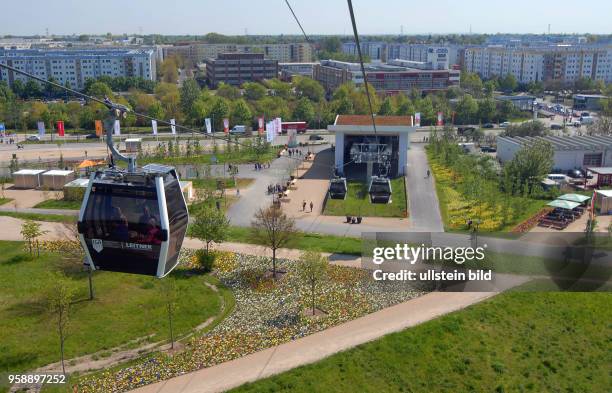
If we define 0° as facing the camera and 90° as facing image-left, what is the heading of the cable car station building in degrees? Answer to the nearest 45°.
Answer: approximately 0°

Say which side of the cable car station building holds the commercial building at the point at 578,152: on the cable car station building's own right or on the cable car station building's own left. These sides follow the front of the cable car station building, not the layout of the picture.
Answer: on the cable car station building's own left

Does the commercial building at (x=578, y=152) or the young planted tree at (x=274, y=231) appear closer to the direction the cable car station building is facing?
the young planted tree

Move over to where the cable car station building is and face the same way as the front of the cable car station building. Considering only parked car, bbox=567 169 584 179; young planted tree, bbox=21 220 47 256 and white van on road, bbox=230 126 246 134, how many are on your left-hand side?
1

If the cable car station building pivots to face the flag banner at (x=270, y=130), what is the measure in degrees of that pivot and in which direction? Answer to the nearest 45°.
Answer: approximately 135° to its right

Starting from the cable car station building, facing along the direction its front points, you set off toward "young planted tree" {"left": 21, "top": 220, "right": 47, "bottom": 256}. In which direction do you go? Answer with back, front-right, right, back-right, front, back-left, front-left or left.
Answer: front-right

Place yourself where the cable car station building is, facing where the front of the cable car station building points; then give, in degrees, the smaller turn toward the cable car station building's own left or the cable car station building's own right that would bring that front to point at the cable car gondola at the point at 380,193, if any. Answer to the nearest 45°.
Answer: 0° — it already faces it

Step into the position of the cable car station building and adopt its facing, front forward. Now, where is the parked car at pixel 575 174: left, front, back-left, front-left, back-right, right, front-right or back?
left

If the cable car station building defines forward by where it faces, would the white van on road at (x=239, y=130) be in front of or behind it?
behind

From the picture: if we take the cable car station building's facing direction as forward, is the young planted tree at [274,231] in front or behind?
in front

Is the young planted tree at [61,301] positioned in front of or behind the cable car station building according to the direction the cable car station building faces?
in front

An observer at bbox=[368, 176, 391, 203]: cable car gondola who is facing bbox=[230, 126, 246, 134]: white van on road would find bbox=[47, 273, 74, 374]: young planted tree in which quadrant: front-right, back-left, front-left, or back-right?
back-left

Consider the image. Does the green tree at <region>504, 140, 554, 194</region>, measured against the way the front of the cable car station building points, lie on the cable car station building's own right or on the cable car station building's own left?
on the cable car station building's own left
